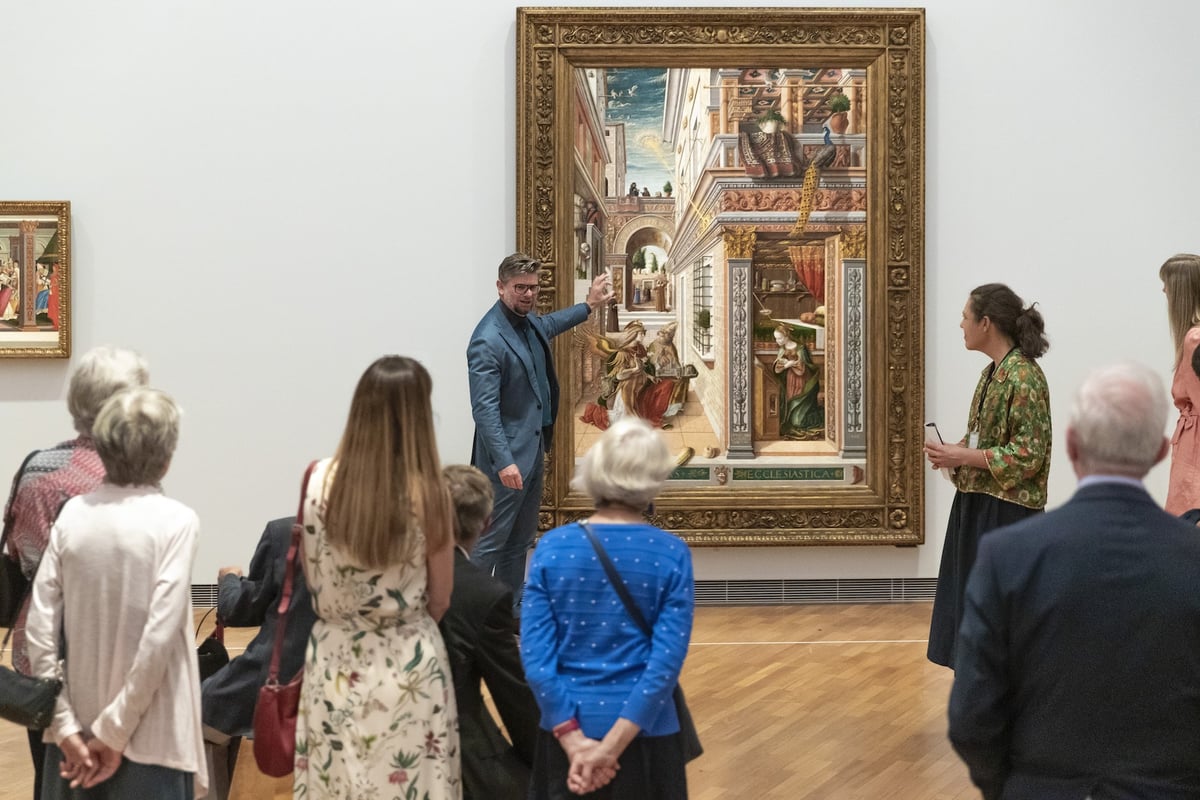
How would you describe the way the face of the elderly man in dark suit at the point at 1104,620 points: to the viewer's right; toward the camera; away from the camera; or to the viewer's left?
away from the camera

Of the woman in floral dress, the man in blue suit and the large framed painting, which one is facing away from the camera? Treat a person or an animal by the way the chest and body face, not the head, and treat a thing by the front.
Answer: the woman in floral dress

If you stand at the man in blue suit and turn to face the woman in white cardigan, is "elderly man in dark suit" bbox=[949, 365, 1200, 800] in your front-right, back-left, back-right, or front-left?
front-left

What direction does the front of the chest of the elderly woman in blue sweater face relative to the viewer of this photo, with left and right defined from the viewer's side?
facing away from the viewer

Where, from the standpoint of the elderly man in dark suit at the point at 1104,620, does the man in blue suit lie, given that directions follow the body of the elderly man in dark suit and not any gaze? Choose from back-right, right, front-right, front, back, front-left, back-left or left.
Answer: front-left

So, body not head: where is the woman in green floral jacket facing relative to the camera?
to the viewer's left

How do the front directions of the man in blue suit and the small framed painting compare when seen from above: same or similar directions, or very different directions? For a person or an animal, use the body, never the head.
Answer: same or similar directions

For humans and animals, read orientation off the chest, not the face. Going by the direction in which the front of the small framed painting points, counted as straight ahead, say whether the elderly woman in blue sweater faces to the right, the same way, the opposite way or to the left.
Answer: the opposite way

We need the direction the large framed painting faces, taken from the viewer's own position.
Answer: facing the viewer

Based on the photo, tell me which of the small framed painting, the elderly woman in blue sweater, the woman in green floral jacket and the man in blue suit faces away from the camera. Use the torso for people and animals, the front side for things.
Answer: the elderly woman in blue sweater

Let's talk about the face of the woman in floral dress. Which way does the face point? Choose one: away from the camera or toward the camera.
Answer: away from the camera

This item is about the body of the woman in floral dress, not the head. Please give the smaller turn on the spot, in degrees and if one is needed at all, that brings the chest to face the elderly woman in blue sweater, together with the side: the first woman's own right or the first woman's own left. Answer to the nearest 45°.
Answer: approximately 135° to the first woman's own right

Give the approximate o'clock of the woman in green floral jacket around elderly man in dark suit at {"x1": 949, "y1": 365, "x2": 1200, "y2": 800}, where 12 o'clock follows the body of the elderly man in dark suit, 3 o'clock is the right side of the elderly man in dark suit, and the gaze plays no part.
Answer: The woman in green floral jacket is roughly at 12 o'clock from the elderly man in dark suit.

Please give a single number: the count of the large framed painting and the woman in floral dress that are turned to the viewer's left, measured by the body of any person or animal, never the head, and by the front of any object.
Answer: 0

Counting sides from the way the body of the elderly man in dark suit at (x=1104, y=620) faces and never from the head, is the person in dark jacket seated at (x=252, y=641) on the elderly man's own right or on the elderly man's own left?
on the elderly man's own left

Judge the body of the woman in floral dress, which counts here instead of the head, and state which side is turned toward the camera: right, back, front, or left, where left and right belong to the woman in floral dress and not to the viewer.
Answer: back

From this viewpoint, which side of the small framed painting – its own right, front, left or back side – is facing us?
front

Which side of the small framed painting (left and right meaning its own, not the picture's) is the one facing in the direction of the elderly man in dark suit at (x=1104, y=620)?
front

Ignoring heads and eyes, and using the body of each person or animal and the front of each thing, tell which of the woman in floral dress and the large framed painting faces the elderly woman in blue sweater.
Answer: the large framed painting

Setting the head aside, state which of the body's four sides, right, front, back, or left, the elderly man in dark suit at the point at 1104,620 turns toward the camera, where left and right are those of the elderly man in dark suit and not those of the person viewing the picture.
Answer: back
